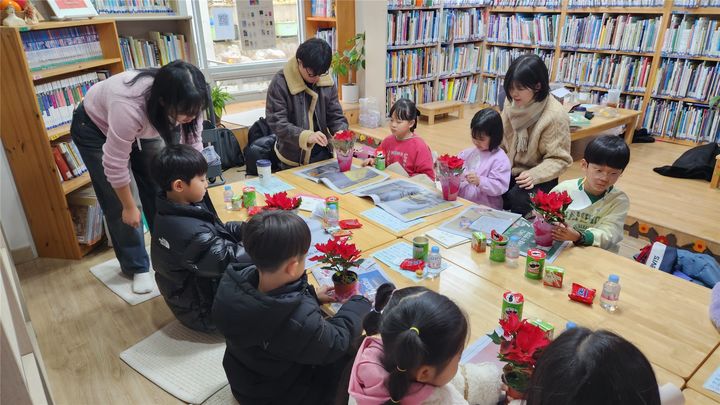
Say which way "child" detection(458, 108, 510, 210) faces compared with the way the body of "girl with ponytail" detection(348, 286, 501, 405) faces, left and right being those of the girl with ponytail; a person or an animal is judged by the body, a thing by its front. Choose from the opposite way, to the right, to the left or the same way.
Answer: the opposite way

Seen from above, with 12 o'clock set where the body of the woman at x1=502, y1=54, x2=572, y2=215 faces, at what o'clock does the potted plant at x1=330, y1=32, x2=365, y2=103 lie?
The potted plant is roughly at 3 o'clock from the woman.

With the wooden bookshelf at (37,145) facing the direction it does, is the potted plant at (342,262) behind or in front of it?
in front

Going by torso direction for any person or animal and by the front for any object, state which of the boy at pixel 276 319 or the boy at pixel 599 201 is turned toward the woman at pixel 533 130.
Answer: the boy at pixel 276 319

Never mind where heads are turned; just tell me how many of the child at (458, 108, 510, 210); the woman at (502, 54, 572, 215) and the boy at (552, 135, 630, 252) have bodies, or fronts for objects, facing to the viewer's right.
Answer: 0

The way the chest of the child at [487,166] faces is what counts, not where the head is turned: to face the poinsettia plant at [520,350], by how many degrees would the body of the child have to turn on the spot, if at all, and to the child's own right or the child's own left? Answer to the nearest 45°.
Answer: approximately 45° to the child's own left

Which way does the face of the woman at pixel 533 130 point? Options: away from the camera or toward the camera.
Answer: toward the camera

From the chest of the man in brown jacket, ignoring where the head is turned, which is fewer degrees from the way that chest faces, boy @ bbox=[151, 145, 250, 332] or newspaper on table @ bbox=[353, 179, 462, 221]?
the newspaper on table

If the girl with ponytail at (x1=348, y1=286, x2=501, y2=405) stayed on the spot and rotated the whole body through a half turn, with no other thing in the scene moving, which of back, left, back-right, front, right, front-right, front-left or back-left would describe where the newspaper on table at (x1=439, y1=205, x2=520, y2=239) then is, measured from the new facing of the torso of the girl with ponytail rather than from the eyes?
back-right

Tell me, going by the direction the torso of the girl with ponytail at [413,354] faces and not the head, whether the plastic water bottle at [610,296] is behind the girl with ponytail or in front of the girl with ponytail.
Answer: in front

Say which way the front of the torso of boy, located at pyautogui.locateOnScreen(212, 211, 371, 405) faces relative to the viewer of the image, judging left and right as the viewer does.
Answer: facing away from the viewer and to the right of the viewer

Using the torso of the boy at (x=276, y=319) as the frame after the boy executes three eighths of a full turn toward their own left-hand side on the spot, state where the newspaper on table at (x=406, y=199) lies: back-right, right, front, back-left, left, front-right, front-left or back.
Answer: back-right

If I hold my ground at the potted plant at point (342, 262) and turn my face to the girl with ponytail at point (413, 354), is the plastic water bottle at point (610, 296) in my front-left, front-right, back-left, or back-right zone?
front-left
